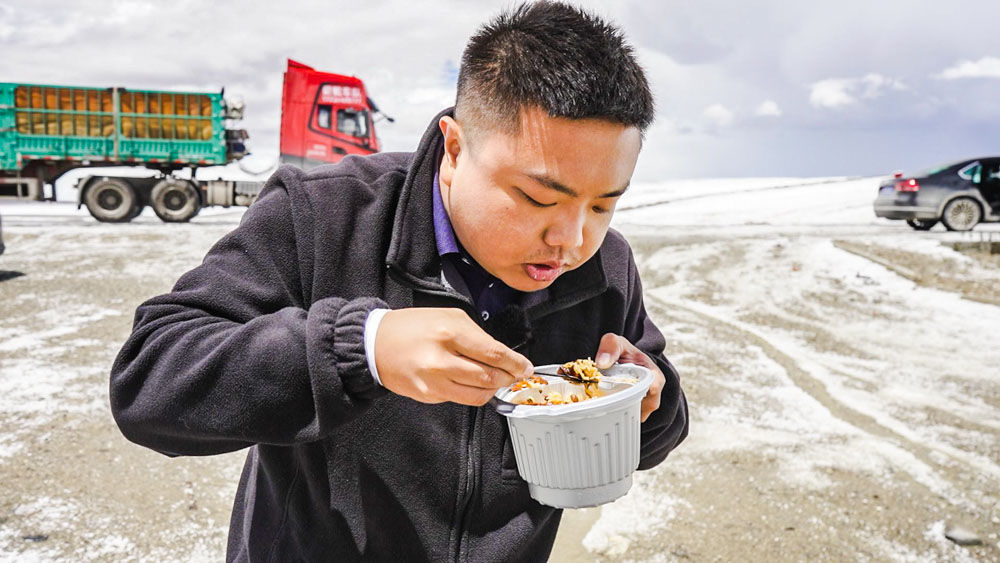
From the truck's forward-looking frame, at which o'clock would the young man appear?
The young man is roughly at 3 o'clock from the truck.

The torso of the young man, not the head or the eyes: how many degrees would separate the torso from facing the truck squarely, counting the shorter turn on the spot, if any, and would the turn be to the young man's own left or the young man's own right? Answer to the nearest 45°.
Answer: approximately 135° to the young man's own left

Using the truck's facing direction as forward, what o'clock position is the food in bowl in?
The food in bowl is roughly at 3 o'clock from the truck.

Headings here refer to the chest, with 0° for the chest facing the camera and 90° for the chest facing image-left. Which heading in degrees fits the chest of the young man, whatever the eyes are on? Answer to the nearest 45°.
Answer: approximately 315°

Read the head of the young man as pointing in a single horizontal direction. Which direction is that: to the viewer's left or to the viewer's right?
to the viewer's right

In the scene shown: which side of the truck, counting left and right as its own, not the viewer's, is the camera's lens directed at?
right
